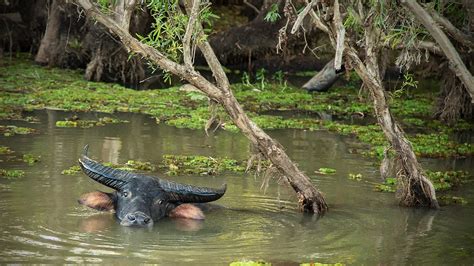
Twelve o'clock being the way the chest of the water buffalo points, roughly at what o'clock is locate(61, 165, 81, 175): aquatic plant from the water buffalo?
The aquatic plant is roughly at 5 o'clock from the water buffalo.

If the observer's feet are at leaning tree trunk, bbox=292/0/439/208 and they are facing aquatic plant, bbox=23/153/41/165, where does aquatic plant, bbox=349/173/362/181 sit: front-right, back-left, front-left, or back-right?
front-right

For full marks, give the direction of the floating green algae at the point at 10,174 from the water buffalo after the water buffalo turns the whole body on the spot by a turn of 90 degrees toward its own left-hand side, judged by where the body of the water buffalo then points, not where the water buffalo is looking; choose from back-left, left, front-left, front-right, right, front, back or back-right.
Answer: back-left

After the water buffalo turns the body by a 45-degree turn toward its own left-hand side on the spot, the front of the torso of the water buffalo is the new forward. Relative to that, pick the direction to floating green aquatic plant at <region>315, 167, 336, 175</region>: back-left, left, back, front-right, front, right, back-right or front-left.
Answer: left

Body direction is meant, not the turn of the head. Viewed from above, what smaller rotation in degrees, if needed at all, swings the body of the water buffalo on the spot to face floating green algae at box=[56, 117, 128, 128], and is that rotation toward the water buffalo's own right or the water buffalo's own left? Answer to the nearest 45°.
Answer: approximately 180°

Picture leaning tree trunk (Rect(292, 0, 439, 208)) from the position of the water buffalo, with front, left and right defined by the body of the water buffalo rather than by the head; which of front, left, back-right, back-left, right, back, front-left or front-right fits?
left

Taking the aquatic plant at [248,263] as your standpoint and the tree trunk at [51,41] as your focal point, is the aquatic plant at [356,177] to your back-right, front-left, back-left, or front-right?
front-right

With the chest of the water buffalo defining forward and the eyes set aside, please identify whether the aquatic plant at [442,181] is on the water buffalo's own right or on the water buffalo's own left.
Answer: on the water buffalo's own left

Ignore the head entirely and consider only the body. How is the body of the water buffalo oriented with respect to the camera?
toward the camera

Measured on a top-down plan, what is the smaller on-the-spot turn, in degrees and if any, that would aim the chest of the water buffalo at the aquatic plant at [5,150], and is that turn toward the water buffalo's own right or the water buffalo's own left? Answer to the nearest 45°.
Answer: approximately 135° to the water buffalo's own right
